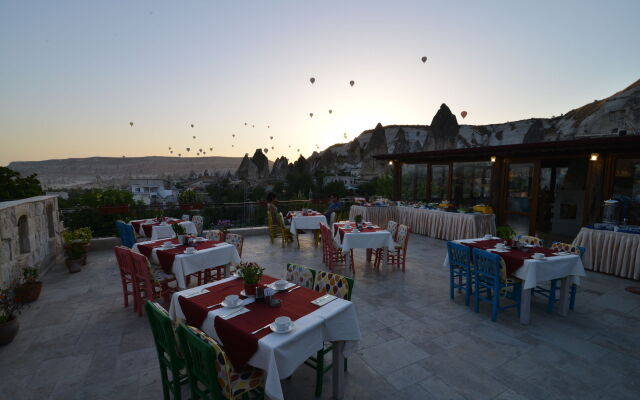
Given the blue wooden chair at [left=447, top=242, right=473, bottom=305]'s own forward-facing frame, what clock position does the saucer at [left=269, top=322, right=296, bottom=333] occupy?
The saucer is roughly at 5 o'clock from the blue wooden chair.

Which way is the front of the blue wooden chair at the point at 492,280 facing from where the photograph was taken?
facing away from the viewer and to the right of the viewer

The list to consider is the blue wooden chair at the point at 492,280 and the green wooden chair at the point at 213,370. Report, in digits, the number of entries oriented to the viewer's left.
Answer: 0

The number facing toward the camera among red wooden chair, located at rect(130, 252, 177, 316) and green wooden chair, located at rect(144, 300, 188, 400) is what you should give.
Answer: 0

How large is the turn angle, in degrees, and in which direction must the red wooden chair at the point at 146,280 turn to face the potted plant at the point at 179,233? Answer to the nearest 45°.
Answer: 0° — it already faces it

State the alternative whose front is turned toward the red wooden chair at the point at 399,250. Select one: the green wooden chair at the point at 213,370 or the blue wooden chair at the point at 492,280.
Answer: the green wooden chair

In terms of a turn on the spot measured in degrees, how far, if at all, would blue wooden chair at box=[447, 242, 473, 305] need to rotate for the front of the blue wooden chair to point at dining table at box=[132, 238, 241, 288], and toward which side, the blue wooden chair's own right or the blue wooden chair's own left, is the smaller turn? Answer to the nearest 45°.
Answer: approximately 180°

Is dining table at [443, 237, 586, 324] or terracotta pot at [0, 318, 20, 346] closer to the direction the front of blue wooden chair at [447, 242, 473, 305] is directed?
the dining table

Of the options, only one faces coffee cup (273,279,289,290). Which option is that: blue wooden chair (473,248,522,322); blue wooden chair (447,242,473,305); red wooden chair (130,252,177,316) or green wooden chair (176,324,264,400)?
the green wooden chair

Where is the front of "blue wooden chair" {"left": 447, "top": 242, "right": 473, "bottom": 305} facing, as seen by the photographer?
facing away from the viewer and to the right of the viewer

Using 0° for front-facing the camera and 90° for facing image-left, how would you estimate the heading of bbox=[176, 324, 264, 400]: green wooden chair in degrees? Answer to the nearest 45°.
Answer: approximately 225°

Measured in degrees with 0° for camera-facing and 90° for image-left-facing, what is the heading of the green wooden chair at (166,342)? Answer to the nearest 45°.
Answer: approximately 225°

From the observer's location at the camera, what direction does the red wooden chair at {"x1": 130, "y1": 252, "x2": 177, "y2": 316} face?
facing away from the viewer and to the right of the viewer

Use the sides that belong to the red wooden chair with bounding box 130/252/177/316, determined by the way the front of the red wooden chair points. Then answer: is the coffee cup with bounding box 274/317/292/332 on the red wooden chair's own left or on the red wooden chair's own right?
on the red wooden chair's own right

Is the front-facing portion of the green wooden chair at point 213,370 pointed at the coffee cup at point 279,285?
yes
